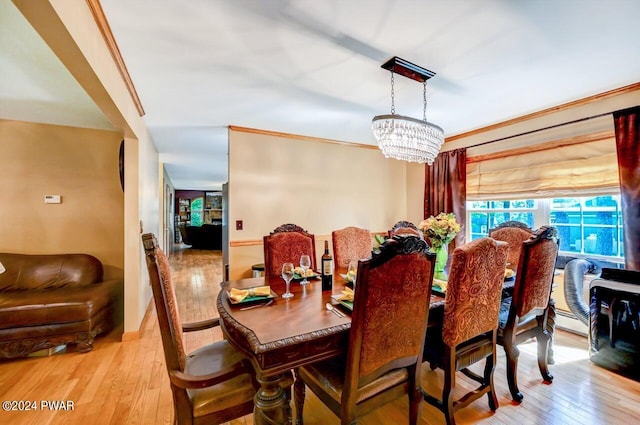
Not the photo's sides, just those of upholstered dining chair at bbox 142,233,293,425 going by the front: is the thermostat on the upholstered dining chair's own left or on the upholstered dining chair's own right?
on the upholstered dining chair's own left

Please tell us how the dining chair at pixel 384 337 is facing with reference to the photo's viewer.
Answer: facing away from the viewer and to the left of the viewer

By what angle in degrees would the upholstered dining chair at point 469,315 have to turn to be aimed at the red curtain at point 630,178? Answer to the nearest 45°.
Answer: approximately 90° to its right

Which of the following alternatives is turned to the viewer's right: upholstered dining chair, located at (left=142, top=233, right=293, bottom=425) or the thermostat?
the upholstered dining chair

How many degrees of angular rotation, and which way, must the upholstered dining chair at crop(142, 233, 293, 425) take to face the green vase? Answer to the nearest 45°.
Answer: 0° — it already faces it

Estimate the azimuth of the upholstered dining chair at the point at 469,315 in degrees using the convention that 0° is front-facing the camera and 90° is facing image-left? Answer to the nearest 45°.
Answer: approximately 135°

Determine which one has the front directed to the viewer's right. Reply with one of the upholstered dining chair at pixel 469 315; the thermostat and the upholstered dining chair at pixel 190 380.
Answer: the upholstered dining chair at pixel 190 380

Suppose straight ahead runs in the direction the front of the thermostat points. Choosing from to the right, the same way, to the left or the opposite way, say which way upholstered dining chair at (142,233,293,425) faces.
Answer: to the left

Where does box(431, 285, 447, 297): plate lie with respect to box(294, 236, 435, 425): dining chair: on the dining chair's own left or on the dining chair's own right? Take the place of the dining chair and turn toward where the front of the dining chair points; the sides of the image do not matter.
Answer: on the dining chair's own right

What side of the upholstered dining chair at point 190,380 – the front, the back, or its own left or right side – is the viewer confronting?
right
